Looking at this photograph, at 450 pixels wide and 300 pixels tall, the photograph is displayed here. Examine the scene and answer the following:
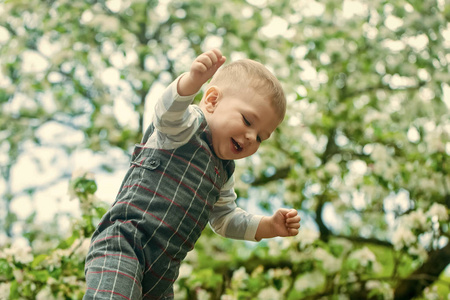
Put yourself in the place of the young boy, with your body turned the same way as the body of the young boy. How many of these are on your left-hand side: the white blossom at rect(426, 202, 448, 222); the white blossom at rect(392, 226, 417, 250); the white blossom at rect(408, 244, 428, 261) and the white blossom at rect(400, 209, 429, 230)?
4

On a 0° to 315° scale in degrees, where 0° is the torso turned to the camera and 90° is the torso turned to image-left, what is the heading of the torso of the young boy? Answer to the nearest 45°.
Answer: approximately 315°

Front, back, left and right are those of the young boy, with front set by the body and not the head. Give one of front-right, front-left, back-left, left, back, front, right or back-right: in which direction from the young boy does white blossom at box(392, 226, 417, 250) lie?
left

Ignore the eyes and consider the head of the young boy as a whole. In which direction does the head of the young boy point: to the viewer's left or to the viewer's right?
to the viewer's right

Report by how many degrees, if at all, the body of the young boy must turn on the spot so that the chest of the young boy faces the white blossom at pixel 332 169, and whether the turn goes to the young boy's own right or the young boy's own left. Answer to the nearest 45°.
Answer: approximately 90° to the young boy's own left
